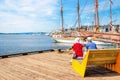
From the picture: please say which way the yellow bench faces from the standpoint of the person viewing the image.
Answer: facing away from the viewer and to the left of the viewer
